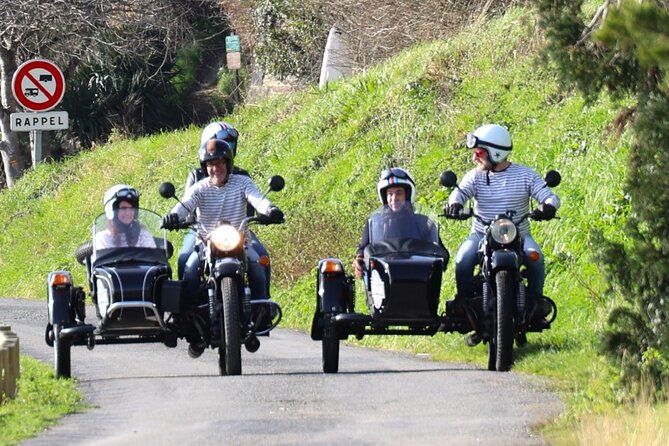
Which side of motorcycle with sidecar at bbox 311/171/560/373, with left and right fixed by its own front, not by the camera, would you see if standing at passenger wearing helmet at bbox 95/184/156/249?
right

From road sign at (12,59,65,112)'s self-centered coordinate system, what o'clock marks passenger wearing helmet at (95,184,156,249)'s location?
The passenger wearing helmet is roughly at 12 o'clock from the road sign.

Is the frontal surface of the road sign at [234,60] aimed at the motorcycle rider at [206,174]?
yes

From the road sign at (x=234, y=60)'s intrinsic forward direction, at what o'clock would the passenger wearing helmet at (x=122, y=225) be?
The passenger wearing helmet is roughly at 12 o'clock from the road sign.

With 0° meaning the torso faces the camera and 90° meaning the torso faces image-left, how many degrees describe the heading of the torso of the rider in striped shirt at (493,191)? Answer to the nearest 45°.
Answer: approximately 0°

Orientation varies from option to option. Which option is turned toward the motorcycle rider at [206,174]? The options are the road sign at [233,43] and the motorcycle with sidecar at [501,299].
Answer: the road sign
